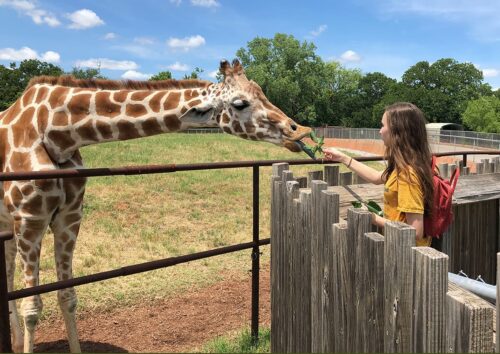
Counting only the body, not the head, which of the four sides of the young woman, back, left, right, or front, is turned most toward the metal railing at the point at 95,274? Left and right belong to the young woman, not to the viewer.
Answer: front

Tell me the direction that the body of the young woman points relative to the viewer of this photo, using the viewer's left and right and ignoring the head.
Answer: facing to the left of the viewer

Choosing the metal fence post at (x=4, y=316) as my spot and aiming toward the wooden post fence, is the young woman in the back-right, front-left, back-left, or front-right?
front-left

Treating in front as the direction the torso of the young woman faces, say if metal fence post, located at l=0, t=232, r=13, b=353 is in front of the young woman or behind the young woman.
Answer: in front

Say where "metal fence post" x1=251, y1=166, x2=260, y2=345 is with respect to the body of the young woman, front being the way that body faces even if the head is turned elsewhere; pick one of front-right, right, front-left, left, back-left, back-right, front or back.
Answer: front-right

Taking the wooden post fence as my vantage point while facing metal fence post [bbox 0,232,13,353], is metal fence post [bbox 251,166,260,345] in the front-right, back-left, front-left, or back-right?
front-right

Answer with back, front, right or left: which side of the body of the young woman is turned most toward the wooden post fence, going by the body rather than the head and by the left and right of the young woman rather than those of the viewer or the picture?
left

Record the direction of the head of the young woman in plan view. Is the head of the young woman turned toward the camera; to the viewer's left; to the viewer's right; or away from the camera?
to the viewer's left

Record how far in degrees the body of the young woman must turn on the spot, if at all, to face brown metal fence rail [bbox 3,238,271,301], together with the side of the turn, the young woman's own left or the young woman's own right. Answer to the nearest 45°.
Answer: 0° — they already face it
